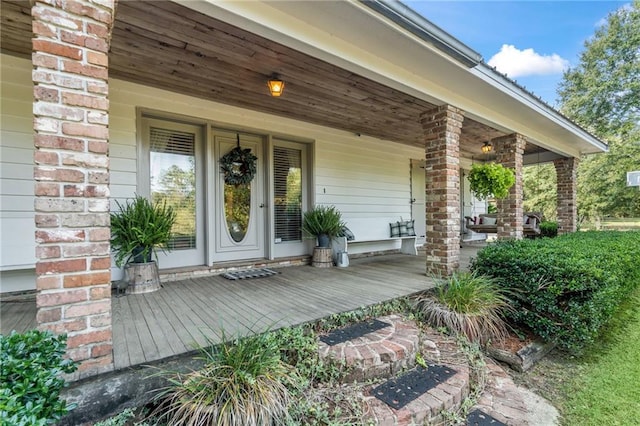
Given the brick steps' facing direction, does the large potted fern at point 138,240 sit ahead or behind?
behind

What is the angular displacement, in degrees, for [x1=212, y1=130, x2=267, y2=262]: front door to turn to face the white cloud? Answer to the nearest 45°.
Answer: approximately 90° to its left

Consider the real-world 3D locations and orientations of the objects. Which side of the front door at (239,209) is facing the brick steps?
front

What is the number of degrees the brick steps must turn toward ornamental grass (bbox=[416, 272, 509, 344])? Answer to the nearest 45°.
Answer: approximately 90° to its left

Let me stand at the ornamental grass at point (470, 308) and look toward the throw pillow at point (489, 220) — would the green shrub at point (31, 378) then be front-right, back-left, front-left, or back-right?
back-left

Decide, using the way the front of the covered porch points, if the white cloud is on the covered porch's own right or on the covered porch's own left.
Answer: on the covered porch's own left

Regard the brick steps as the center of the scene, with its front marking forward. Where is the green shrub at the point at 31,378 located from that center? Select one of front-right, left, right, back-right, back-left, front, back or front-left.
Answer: right

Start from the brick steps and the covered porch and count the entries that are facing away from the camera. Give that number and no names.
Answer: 0

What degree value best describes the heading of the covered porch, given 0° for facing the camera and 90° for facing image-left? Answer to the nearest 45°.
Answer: approximately 315°

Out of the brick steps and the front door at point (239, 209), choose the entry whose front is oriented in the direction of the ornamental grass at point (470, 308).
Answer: the front door

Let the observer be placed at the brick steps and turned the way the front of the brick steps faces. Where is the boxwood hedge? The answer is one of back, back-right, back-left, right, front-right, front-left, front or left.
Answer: left

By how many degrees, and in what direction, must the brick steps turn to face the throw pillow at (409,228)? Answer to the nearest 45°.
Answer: approximately 135° to its left

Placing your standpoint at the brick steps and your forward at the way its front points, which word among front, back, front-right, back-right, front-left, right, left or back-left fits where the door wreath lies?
back

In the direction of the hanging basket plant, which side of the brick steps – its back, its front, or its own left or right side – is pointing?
left

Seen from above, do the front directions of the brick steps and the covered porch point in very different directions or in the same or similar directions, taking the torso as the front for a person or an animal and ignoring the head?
same or similar directions

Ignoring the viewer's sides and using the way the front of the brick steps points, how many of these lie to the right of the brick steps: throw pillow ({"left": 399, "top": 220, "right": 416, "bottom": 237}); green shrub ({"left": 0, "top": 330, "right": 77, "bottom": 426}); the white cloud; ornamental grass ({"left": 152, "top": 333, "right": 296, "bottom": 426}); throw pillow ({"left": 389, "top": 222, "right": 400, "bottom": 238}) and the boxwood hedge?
2

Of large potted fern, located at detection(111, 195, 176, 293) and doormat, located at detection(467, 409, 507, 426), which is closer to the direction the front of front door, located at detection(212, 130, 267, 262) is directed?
the doormat

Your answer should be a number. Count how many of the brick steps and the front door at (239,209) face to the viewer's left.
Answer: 0
